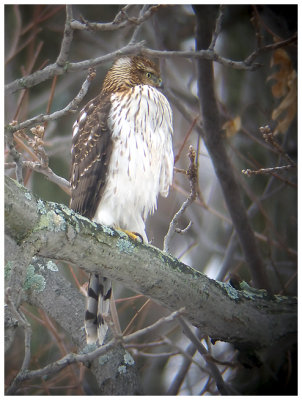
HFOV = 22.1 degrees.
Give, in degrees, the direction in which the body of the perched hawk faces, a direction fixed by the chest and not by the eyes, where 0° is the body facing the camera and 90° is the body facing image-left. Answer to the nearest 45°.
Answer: approximately 315°
